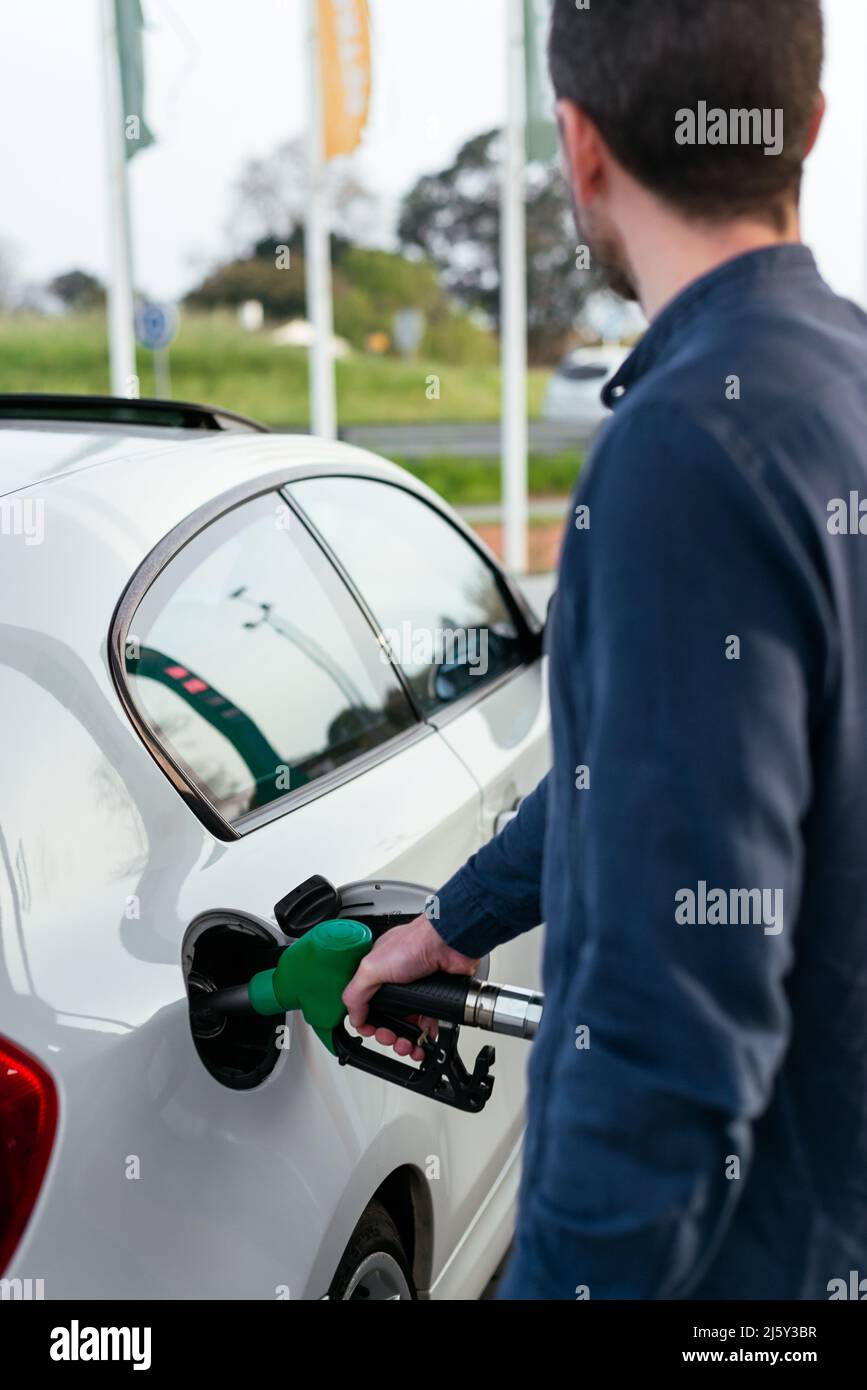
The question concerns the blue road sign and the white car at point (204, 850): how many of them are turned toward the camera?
1

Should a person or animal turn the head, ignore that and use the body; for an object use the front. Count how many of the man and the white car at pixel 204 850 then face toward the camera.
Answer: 0

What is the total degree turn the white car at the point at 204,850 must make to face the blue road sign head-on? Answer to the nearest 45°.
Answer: approximately 45° to its left

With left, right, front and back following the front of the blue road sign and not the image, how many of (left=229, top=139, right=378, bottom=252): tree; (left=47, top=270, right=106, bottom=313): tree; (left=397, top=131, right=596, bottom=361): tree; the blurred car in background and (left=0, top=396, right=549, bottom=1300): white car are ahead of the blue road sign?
1

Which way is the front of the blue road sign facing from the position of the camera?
facing the viewer

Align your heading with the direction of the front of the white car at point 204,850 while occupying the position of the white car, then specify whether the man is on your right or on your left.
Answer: on your right

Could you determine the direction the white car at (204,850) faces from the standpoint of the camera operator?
facing away from the viewer and to the right of the viewer

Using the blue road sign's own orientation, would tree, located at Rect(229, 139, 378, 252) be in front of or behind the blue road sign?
behind

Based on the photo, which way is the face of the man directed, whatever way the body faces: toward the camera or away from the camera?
away from the camera

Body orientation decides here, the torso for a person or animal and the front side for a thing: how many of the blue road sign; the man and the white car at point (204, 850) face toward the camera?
1

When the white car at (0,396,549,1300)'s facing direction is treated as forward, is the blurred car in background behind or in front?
in front

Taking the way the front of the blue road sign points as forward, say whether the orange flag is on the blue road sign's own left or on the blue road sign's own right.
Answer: on the blue road sign's own left

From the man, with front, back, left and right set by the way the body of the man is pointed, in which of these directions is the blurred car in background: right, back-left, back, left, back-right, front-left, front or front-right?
front-right

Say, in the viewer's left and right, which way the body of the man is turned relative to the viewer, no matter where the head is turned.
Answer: facing away from the viewer and to the left of the viewer

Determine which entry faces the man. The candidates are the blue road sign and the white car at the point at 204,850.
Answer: the blue road sign

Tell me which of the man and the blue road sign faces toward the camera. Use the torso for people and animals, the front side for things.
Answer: the blue road sign

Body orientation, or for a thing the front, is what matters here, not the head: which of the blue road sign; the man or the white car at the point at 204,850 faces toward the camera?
the blue road sign

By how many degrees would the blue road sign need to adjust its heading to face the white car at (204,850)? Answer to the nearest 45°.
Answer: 0° — it already faces it

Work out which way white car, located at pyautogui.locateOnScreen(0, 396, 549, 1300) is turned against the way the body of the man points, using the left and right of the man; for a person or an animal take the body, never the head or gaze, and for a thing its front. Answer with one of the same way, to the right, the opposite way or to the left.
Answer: to the right

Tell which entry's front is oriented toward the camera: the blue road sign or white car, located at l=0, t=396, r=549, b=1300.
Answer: the blue road sign

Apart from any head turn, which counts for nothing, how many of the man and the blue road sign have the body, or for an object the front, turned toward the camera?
1

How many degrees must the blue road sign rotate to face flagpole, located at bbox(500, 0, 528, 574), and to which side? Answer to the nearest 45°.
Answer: approximately 90° to its left
